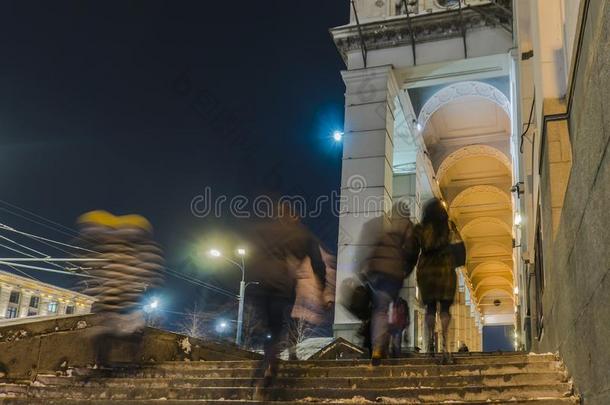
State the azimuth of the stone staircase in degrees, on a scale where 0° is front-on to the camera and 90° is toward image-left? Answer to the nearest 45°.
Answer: approximately 0°

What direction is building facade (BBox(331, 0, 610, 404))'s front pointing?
to the viewer's left

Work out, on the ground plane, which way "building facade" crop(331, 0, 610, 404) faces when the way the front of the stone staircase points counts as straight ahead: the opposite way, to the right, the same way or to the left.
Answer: to the right

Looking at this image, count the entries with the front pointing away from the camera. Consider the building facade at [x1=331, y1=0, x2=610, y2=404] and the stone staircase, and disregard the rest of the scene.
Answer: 0

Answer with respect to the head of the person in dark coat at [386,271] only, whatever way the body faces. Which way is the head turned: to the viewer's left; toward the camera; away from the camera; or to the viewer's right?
away from the camera

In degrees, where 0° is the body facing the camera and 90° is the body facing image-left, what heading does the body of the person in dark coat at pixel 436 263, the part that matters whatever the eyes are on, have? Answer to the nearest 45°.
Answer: approximately 180°

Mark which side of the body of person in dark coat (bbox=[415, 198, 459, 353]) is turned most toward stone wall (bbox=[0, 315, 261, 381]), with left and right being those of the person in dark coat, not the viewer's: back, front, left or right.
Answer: left

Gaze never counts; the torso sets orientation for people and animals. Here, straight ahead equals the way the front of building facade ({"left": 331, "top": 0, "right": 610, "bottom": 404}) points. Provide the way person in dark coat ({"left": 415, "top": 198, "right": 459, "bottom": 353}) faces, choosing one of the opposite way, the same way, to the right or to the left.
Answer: to the right
